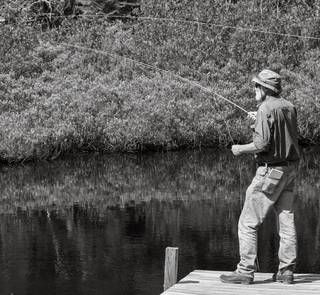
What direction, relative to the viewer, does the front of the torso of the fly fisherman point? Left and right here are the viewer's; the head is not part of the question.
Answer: facing away from the viewer and to the left of the viewer
